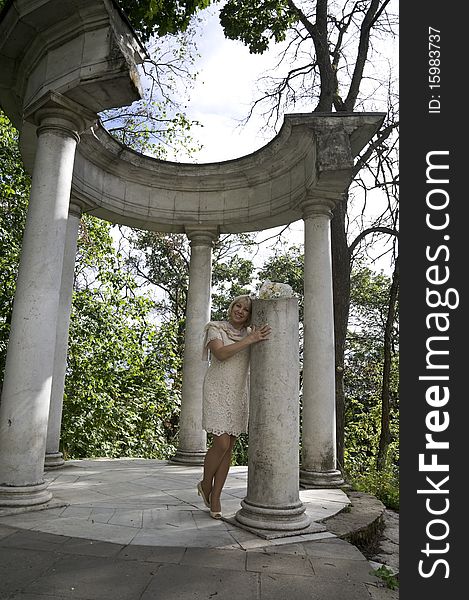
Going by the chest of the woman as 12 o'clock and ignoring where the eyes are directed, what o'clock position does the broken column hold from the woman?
The broken column is roughly at 11 o'clock from the woman.

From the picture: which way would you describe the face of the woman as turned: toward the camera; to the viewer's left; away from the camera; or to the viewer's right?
toward the camera

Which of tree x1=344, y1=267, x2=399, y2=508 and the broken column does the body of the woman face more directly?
the broken column

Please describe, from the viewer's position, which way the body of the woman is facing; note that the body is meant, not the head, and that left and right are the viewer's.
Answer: facing the viewer and to the right of the viewer
